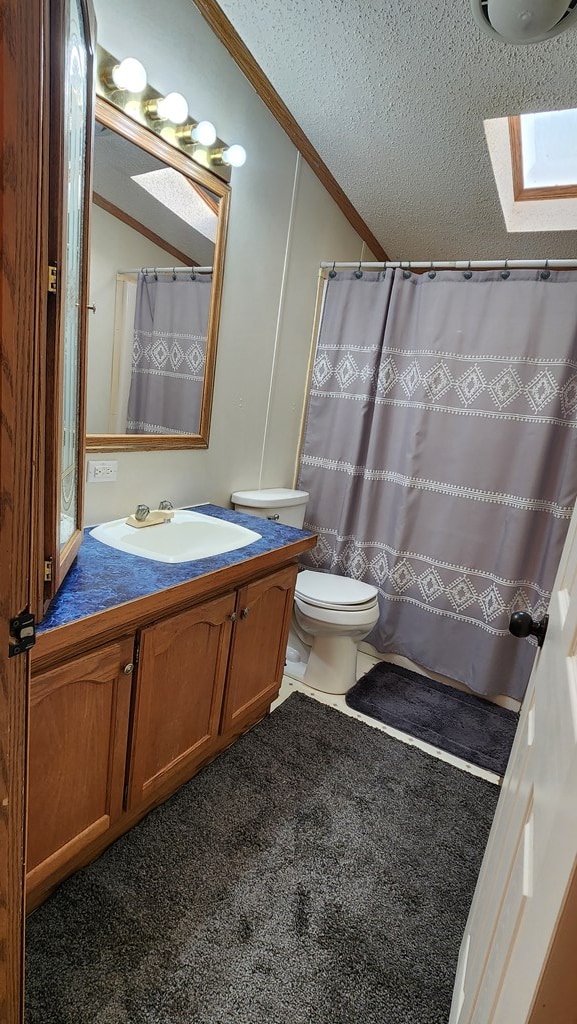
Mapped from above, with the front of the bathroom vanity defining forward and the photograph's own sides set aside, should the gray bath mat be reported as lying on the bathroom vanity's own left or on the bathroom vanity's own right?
on the bathroom vanity's own left

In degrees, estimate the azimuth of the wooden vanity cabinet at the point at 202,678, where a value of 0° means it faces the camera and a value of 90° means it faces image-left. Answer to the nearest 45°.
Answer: approximately 315°

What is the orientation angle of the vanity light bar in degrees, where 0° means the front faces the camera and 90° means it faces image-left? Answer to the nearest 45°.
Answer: approximately 315°

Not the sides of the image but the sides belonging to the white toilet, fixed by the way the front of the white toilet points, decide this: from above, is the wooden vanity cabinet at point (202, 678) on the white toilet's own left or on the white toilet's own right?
on the white toilet's own right

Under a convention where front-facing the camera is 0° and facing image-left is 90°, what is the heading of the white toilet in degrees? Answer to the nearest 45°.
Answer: approximately 315°
